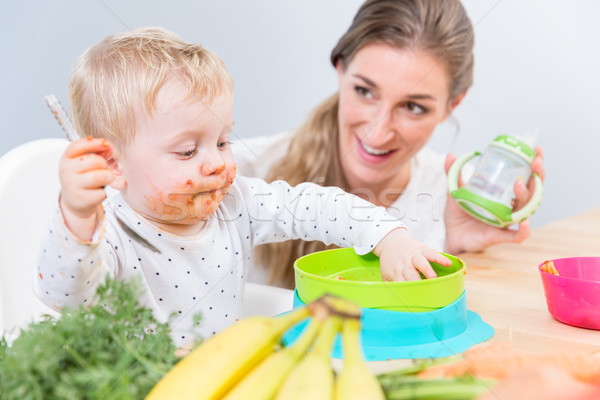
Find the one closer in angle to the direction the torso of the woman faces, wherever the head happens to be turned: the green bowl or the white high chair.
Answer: the green bowl

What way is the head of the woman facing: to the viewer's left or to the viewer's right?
to the viewer's left

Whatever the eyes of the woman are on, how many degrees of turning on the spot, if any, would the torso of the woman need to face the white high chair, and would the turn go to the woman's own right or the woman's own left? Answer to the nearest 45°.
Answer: approximately 45° to the woman's own right

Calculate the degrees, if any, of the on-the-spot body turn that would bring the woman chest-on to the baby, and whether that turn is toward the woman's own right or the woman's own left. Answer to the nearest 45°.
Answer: approximately 45° to the woman's own right

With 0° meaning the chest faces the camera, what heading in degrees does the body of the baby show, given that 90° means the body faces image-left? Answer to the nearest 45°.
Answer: approximately 315°

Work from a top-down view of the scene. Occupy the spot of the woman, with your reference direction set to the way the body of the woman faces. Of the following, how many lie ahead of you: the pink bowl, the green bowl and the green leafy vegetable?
3
